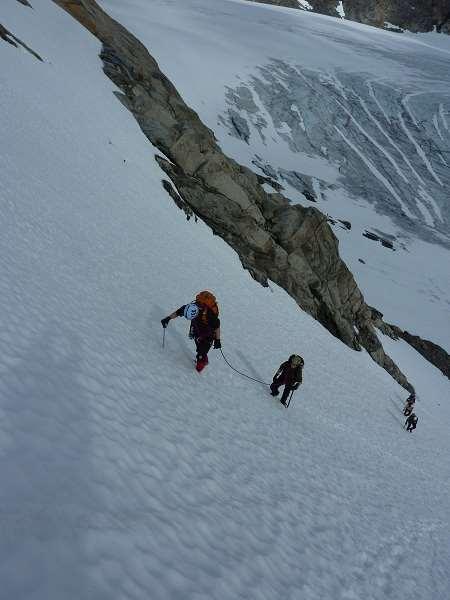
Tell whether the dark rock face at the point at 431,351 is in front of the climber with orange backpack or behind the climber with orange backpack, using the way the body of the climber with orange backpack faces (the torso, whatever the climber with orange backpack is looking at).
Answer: behind

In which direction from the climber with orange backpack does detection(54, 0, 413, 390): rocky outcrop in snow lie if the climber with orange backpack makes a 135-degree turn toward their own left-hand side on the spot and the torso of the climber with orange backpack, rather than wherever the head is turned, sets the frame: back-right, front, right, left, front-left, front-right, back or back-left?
left

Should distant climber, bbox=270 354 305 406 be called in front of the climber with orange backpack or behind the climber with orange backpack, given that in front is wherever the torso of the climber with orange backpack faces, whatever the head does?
behind

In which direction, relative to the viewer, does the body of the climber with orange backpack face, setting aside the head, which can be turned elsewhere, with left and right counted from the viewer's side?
facing the viewer and to the left of the viewer

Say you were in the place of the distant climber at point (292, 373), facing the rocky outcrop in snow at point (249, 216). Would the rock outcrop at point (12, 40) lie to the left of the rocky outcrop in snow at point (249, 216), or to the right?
left

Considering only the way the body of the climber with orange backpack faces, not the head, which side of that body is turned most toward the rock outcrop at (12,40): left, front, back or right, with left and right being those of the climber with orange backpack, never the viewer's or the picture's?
right

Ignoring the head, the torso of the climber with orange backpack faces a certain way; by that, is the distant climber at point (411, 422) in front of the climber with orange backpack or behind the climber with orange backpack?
behind
